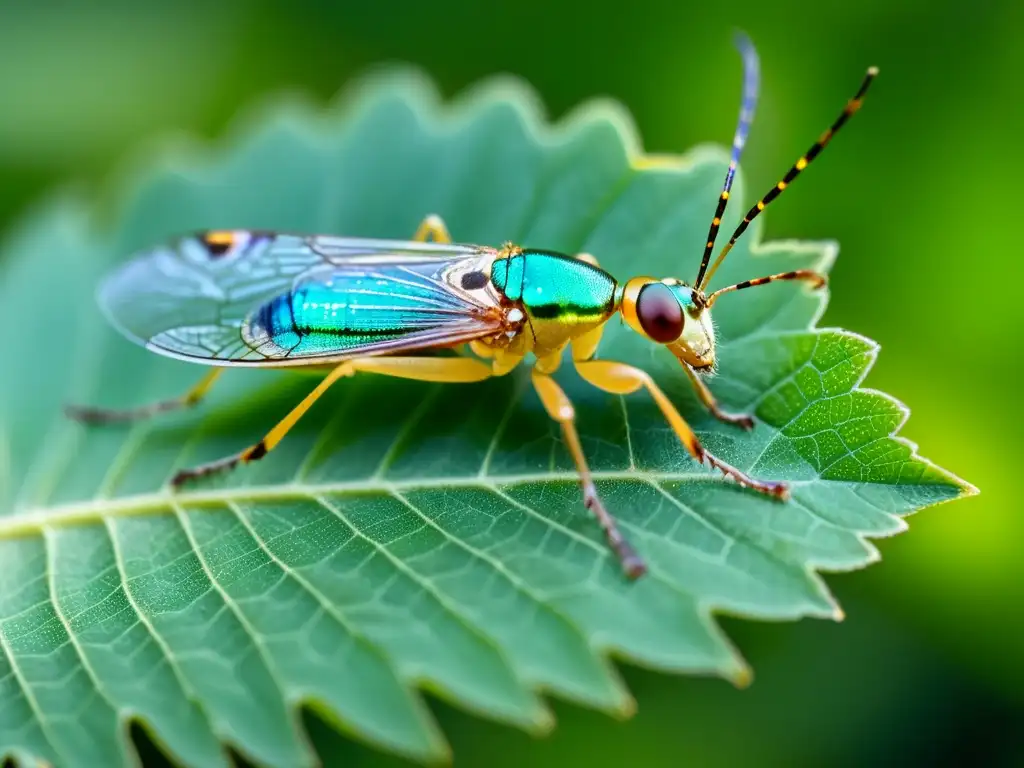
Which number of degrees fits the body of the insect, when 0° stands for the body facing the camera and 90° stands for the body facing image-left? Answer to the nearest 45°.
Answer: approximately 270°
